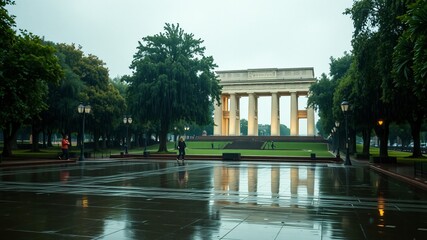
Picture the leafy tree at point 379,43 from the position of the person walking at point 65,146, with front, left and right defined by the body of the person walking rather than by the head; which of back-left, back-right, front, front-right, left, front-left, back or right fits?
front-right

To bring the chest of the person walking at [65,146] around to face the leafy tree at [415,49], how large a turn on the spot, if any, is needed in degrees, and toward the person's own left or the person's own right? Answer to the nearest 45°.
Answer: approximately 45° to the person's own right

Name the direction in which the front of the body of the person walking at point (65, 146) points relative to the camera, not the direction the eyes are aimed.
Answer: to the viewer's right
